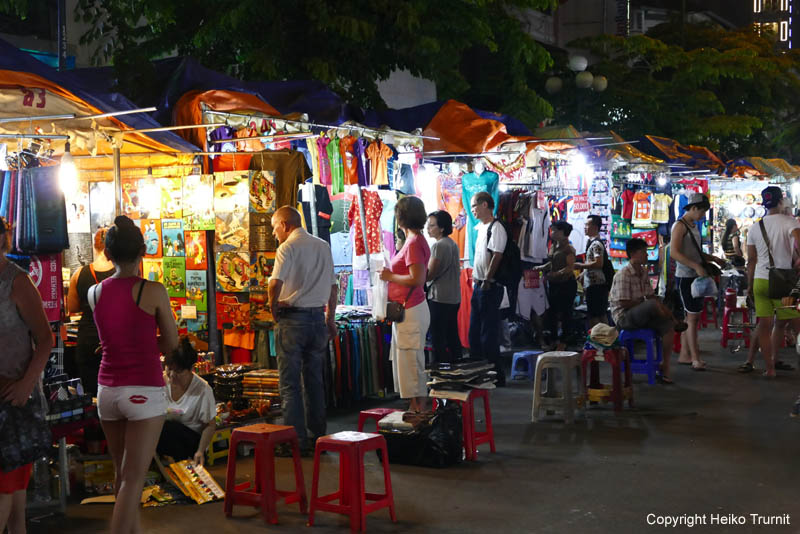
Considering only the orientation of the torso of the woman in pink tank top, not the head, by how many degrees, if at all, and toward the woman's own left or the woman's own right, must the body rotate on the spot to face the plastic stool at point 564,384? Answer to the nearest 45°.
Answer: approximately 45° to the woman's own right

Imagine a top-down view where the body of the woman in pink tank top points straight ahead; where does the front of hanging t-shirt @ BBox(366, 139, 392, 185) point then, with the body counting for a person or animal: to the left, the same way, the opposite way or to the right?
the opposite way

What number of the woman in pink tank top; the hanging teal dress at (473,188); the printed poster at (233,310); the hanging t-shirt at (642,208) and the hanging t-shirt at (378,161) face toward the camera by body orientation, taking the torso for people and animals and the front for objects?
4

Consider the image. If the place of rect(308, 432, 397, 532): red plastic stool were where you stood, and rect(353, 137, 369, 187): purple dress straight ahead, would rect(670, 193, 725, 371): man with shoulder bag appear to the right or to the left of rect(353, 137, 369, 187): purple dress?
right

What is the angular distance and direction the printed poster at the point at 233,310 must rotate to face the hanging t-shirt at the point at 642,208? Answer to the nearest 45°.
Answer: approximately 135° to its left

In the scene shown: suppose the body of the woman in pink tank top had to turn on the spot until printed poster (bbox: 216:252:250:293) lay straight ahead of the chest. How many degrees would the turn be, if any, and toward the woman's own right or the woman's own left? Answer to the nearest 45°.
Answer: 0° — they already face it

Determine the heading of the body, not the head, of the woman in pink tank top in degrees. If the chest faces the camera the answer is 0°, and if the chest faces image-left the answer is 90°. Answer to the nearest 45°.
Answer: approximately 180°

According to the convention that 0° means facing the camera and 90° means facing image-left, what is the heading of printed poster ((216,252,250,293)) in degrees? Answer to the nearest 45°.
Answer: approximately 0°

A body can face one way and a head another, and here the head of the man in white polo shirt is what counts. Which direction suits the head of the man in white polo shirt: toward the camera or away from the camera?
away from the camera

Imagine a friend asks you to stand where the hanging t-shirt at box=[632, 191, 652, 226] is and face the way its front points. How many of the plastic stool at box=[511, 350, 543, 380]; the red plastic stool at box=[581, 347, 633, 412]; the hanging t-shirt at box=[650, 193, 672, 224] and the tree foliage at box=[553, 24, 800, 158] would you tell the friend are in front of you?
2

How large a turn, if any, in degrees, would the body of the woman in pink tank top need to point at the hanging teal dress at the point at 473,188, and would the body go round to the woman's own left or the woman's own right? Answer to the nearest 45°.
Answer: approximately 45° to the woman's own right
